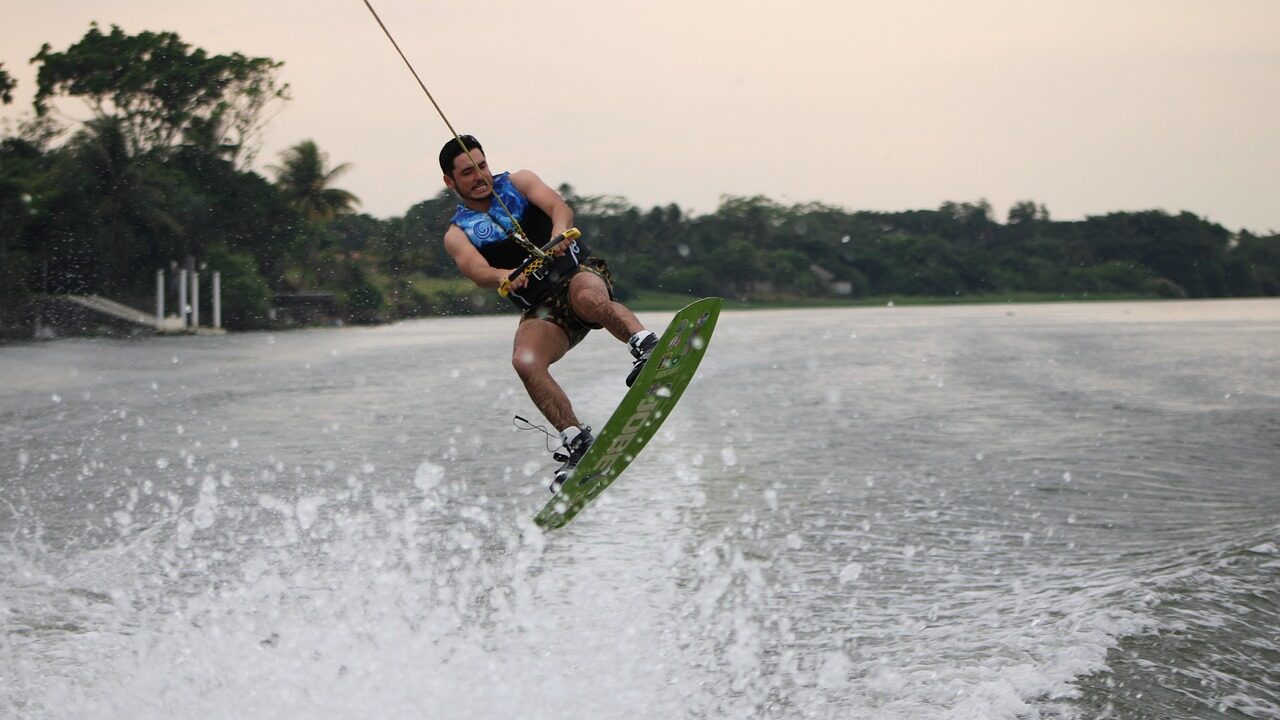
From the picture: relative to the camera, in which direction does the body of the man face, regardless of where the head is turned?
toward the camera
